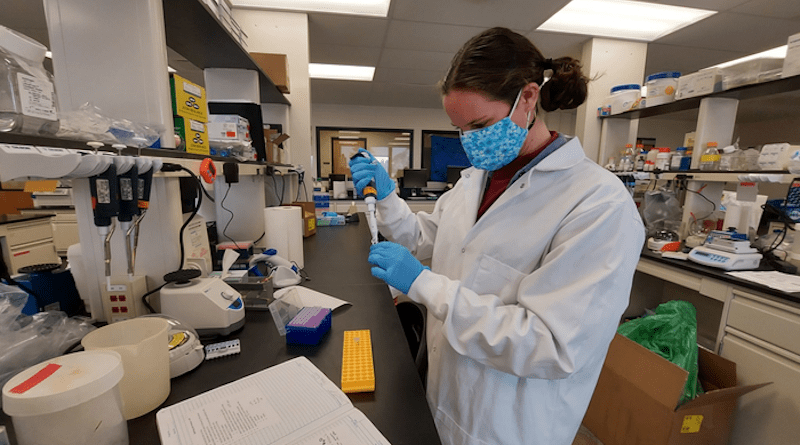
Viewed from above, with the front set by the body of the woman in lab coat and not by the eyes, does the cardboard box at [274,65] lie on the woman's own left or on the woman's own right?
on the woman's own right

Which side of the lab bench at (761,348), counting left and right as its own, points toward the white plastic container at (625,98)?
right

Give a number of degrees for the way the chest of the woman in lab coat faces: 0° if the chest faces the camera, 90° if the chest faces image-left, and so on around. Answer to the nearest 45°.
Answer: approximately 45°

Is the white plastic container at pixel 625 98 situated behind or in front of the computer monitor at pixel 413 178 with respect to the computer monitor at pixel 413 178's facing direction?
in front

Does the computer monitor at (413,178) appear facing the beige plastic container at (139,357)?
yes

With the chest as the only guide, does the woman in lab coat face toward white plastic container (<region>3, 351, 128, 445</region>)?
yes

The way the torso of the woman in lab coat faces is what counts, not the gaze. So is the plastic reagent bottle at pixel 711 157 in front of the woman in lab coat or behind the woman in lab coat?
behind

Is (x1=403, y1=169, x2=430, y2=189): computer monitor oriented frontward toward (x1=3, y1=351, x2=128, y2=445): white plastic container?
yes

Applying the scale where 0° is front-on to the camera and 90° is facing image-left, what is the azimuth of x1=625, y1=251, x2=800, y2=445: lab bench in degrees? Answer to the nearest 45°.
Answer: approximately 45°

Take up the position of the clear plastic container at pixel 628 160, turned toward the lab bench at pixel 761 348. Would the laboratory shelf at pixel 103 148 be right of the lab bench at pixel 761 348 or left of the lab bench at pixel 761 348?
right

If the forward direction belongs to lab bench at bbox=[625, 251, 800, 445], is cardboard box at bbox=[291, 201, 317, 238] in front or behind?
in front

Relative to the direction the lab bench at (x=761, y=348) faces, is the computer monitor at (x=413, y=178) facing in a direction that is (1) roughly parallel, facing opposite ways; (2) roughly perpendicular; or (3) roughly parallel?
roughly perpendicular

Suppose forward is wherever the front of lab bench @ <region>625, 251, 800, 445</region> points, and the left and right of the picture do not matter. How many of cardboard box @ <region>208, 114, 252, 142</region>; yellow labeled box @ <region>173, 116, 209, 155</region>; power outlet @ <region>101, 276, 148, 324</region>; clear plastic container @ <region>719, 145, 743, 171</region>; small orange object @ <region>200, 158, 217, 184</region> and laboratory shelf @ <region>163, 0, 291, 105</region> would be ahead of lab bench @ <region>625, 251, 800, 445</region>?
5
